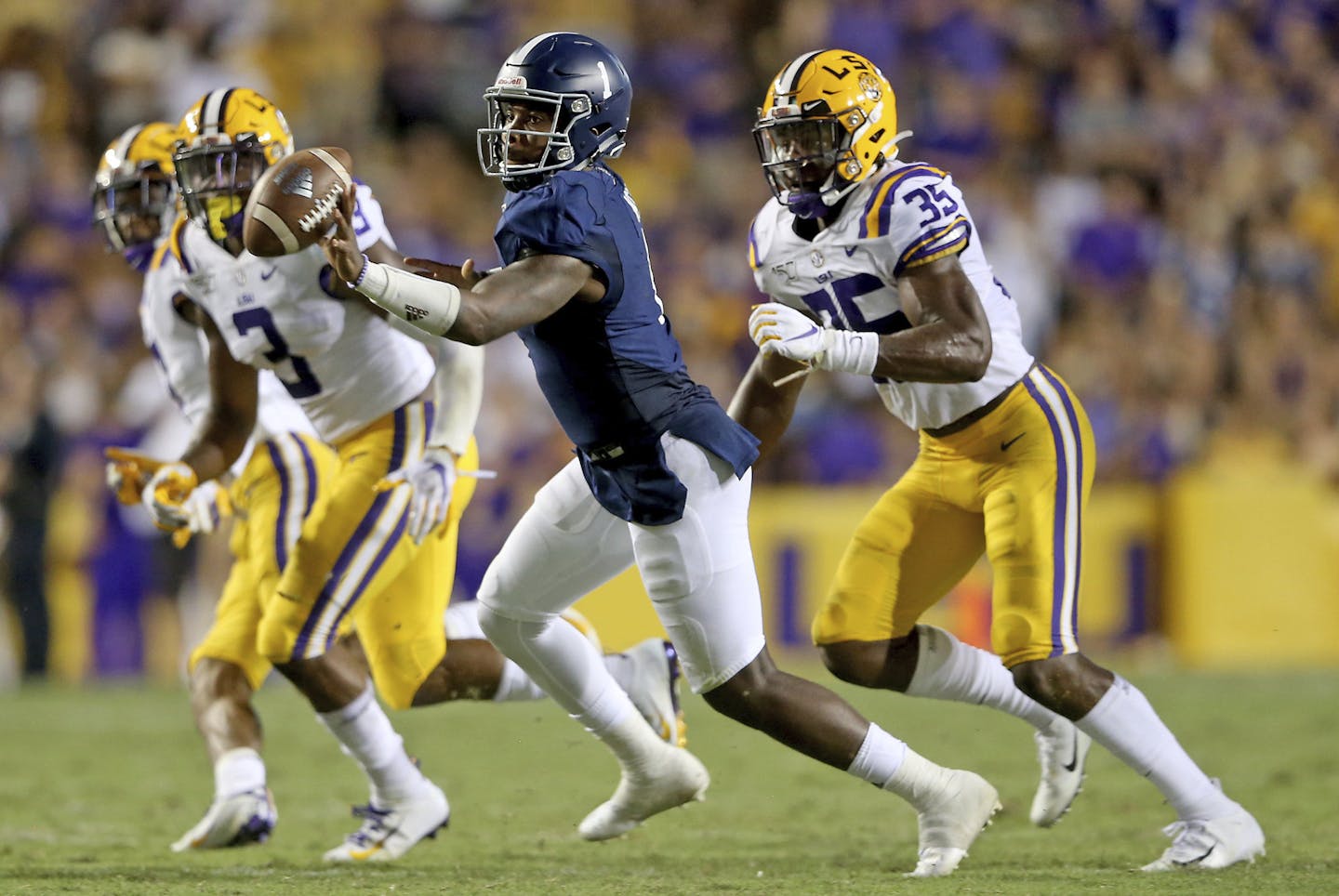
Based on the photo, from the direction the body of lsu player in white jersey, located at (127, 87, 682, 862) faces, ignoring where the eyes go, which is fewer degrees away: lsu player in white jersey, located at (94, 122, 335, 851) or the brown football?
the brown football

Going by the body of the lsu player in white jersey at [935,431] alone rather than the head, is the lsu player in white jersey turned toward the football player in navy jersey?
yes

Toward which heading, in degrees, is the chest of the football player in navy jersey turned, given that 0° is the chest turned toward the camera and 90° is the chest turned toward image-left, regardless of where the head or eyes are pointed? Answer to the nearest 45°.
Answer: approximately 90°

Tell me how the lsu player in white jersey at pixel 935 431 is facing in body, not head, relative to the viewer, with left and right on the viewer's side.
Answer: facing the viewer and to the left of the viewer

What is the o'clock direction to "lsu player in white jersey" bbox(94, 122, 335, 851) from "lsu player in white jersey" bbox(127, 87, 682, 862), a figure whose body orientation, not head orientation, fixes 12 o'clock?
"lsu player in white jersey" bbox(94, 122, 335, 851) is roughly at 3 o'clock from "lsu player in white jersey" bbox(127, 87, 682, 862).

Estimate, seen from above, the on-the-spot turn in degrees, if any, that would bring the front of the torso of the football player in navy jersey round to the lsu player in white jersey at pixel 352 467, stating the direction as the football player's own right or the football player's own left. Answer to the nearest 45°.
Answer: approximately 45° to the football player's own right

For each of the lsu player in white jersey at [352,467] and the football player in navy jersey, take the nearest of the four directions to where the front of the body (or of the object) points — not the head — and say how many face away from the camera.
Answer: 0

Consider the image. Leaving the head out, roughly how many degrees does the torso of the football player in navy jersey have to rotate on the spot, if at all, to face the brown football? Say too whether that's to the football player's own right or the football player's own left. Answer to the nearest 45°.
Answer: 0° — they already face it

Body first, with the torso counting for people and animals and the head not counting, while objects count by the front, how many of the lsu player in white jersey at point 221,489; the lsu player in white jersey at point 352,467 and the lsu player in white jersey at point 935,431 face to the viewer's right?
0

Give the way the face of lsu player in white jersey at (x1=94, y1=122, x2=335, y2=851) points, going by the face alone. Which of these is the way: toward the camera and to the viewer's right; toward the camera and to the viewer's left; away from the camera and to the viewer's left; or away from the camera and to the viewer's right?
toward the camera and to the viewer's left

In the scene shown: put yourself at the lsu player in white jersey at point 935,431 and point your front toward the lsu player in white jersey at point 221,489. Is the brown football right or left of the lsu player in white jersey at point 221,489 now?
left

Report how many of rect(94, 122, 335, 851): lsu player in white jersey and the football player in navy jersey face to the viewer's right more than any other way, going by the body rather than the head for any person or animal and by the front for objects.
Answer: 0

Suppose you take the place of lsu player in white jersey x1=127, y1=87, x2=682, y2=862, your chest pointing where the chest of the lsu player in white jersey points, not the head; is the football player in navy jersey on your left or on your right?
on your left
